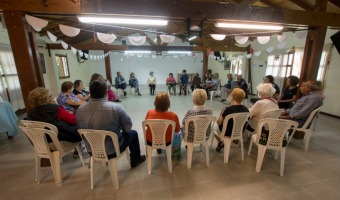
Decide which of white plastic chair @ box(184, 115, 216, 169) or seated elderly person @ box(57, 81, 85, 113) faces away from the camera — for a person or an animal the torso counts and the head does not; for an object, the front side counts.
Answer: the white plastic chair

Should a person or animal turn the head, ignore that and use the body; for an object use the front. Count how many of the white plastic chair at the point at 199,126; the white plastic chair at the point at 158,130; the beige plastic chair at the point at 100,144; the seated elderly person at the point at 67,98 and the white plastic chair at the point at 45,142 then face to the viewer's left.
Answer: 0

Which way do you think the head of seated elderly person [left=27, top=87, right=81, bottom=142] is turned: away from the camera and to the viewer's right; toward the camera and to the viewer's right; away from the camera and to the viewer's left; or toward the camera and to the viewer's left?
away from the camera and to the viewer's right

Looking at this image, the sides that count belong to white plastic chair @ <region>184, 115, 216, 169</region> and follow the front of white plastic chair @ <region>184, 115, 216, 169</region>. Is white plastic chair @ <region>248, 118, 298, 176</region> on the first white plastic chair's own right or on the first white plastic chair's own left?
on the first white plastic chair's own right

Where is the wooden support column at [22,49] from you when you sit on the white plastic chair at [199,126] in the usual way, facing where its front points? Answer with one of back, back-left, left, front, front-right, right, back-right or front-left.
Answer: left

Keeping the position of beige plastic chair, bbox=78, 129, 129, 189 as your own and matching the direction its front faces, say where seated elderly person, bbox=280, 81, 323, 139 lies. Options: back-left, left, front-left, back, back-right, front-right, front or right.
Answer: front-right

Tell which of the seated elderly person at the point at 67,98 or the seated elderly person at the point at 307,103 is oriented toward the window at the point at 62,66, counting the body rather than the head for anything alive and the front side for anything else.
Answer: the seated elderly person at the point at 307,103

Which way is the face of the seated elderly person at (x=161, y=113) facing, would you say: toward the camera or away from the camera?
away from the camera

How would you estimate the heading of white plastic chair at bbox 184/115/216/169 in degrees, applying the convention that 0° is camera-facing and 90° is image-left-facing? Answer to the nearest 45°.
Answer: approximately 180°

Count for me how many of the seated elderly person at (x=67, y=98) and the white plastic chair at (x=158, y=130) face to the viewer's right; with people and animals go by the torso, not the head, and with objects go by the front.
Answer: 1

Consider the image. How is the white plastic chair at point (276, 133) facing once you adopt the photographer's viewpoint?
facing away from the viewer and to the left of the viewer

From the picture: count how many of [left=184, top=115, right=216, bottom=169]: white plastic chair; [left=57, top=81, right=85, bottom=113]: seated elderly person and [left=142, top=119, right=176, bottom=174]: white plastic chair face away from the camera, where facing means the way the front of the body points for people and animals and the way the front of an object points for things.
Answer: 2

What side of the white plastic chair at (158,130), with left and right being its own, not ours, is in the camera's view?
back

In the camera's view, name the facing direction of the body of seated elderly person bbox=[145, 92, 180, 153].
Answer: away from the camera

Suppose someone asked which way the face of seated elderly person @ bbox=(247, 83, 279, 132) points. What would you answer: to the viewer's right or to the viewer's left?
to the viewer's left

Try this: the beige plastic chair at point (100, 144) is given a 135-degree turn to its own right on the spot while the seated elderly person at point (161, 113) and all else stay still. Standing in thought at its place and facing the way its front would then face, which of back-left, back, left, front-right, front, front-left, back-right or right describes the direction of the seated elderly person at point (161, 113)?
left

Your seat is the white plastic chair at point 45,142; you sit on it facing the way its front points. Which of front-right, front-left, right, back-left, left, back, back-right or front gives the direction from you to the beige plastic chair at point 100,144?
right

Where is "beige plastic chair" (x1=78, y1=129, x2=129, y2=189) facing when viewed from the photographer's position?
facing away from the viewer and to the right of the viewer

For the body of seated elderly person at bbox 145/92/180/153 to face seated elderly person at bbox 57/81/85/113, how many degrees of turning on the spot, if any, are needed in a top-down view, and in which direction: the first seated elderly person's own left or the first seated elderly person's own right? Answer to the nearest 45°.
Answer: approximately 45° to the first seated elderly person's own left
